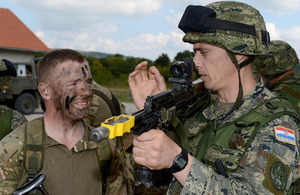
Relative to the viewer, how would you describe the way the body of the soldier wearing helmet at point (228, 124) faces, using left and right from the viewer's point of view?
facing the viewer and to the left of the viewer

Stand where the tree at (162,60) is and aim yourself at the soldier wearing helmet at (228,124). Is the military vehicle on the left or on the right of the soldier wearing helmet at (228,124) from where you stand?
right

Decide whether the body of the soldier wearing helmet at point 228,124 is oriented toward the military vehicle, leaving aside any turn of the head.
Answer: no

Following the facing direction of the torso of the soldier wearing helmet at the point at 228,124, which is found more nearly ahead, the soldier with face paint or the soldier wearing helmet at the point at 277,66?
the soldier with face paint

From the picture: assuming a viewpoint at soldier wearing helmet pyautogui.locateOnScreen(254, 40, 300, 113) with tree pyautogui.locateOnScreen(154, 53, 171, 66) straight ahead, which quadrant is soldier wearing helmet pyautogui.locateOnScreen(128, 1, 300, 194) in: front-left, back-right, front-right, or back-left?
back-left

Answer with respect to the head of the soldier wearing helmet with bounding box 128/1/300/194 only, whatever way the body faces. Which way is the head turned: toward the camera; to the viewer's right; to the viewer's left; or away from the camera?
to the viewer's left

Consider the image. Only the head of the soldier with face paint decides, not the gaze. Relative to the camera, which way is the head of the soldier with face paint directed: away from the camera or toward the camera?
toward the camera

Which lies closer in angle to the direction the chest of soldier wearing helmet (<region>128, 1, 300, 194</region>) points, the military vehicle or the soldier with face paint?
the soldier with face paint

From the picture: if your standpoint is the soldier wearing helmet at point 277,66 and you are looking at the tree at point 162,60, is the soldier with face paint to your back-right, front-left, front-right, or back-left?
back-left

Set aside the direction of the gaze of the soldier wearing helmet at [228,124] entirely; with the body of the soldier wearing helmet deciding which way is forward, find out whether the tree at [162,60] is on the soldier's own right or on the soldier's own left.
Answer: on the soldier's own right

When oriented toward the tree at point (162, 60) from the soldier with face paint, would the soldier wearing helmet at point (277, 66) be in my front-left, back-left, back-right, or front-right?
front-right

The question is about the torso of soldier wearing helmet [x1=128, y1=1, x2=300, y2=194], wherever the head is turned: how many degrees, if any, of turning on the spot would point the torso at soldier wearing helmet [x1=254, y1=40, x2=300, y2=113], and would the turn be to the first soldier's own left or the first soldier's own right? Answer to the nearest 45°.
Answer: approximately 135° to the first soldier's own right

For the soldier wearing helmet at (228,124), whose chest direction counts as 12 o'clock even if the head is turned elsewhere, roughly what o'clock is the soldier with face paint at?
The soldier with face paint is roughly at 1 o'clock from the soldier wearing helmet.
